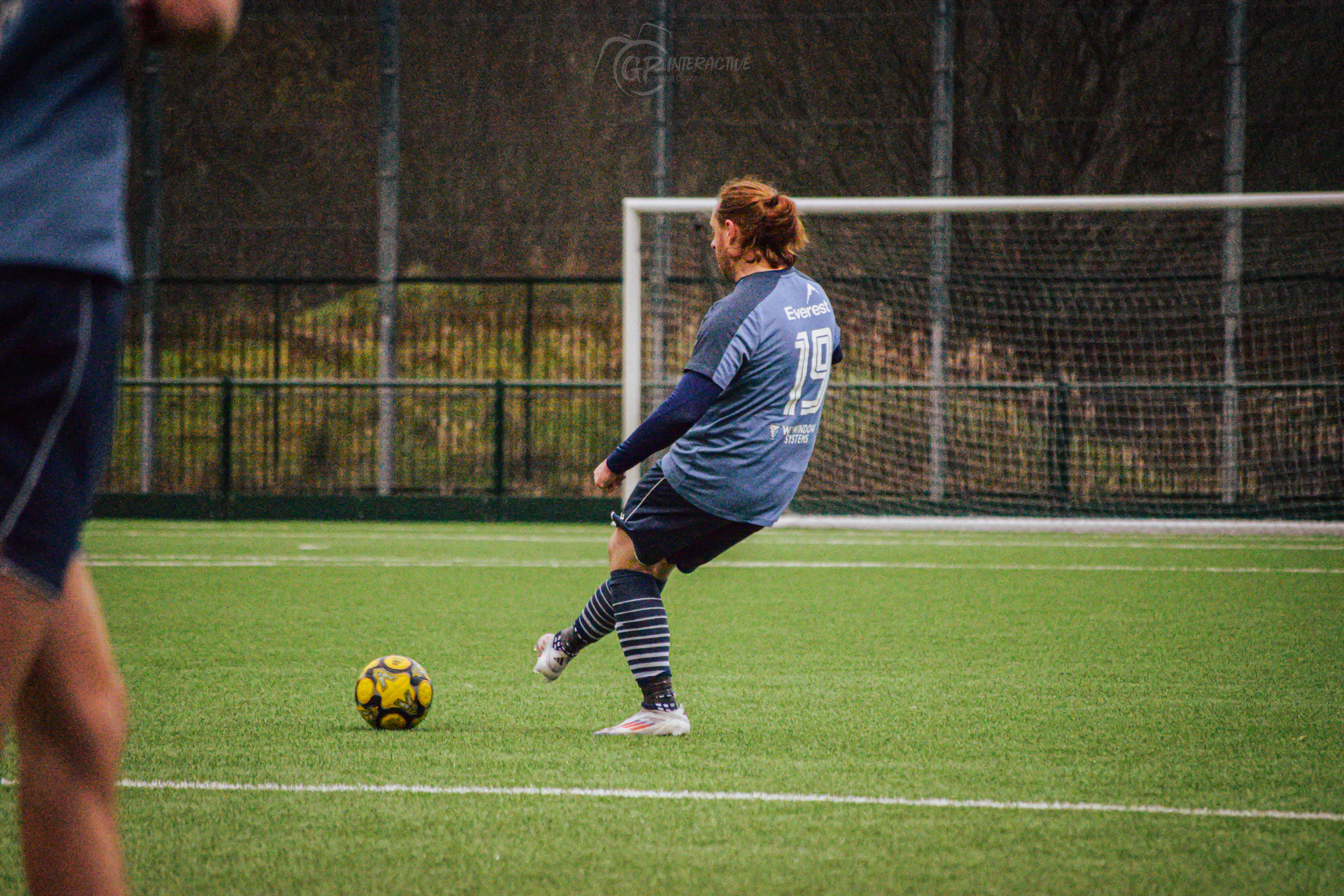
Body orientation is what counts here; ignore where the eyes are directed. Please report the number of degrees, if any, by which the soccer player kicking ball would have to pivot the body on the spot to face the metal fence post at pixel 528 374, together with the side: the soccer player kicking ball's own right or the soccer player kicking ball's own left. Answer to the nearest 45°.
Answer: approximately 45° to the soccer player kicking ball's own right

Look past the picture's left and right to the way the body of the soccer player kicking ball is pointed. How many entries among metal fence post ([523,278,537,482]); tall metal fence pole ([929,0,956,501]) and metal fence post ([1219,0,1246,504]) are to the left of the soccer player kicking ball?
0

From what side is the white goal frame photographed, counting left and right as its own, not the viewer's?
front

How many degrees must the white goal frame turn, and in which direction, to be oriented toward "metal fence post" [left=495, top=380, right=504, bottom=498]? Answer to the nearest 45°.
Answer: approximately 135° to its right

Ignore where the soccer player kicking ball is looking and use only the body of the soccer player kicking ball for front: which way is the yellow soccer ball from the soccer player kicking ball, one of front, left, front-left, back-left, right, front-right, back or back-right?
front-left

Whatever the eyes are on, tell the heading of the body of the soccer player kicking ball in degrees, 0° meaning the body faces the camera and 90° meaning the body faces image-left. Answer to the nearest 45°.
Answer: approximately 135°

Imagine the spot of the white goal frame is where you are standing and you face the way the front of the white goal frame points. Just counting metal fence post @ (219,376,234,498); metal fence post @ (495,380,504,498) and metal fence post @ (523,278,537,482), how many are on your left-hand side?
0

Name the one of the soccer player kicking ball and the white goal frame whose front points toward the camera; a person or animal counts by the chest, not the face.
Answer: the white goal frame

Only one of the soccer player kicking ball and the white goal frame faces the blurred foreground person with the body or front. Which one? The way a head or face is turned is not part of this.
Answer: the white goal frame

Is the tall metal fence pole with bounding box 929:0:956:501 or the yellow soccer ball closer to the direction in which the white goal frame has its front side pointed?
the yellow soccer ball

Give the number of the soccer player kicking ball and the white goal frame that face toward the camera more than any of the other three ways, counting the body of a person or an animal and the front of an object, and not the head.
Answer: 1

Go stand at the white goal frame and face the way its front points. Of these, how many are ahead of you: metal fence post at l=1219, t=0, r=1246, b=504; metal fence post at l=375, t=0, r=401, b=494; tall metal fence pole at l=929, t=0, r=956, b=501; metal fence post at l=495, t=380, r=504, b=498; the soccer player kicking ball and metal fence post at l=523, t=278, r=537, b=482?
1

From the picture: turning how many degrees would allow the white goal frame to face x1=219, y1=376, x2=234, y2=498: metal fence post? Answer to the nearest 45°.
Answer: approximately 135° to its right

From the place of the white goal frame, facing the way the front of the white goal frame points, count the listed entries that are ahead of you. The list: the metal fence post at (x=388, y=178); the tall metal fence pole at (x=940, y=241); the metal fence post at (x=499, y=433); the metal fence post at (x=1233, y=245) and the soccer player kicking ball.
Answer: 1

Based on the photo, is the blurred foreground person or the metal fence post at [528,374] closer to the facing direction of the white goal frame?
the blurred foreground person

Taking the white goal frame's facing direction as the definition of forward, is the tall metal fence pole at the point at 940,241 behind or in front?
behind

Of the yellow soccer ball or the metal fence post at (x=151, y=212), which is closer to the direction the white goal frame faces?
the yellow soccer ball
